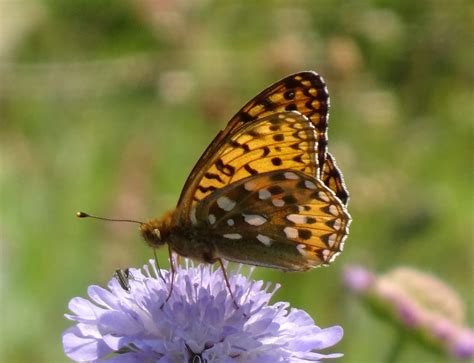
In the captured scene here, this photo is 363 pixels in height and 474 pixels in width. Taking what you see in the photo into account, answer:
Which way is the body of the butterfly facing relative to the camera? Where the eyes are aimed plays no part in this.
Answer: to the viewer's left
